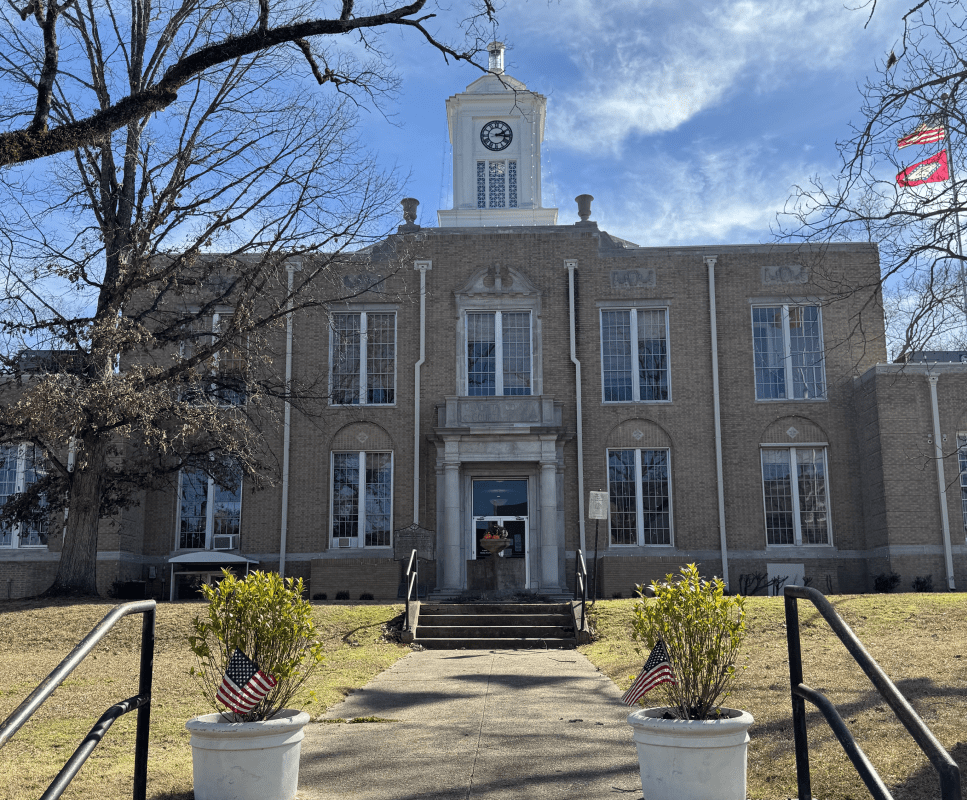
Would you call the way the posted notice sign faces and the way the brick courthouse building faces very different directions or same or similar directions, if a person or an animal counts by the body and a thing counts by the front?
same or similar directions

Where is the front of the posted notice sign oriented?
toward the camera

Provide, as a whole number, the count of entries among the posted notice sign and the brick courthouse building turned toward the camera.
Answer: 2

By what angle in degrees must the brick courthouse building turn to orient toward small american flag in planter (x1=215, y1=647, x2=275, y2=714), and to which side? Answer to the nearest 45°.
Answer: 0° — it already faces it

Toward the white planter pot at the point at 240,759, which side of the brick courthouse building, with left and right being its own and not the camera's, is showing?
front

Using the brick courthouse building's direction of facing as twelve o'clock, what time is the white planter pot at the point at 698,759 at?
The white planter pot is roughly at 12 o'clock from the brick courthouse building.

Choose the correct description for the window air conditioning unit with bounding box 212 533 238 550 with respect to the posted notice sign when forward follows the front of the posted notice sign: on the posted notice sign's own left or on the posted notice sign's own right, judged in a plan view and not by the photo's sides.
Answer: on the posted notice sign's own right

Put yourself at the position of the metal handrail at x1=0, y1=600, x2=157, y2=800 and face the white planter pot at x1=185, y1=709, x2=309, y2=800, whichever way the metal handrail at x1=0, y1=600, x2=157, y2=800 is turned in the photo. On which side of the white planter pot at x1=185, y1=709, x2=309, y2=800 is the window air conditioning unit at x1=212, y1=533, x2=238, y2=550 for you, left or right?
left

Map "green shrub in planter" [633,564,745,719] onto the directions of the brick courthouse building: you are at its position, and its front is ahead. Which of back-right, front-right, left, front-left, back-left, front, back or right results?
front

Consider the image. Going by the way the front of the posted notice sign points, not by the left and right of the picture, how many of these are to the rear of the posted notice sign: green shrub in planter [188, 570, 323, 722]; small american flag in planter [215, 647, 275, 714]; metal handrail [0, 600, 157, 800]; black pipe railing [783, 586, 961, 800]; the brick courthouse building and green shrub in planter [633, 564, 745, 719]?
1

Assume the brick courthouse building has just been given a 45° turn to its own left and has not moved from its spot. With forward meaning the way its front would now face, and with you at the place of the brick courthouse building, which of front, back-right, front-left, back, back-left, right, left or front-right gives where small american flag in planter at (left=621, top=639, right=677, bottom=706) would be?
front-right

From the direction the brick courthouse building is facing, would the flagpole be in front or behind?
behind

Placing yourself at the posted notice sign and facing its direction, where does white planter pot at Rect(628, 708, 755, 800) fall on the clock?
The white planter pot is roughly at 12 o'clock from the posted notice sign.

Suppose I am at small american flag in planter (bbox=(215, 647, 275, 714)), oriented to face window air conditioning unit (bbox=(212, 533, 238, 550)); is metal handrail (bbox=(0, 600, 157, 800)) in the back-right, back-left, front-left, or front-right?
back-left

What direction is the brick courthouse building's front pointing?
toward the camera

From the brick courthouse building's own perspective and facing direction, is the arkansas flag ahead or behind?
ahead
